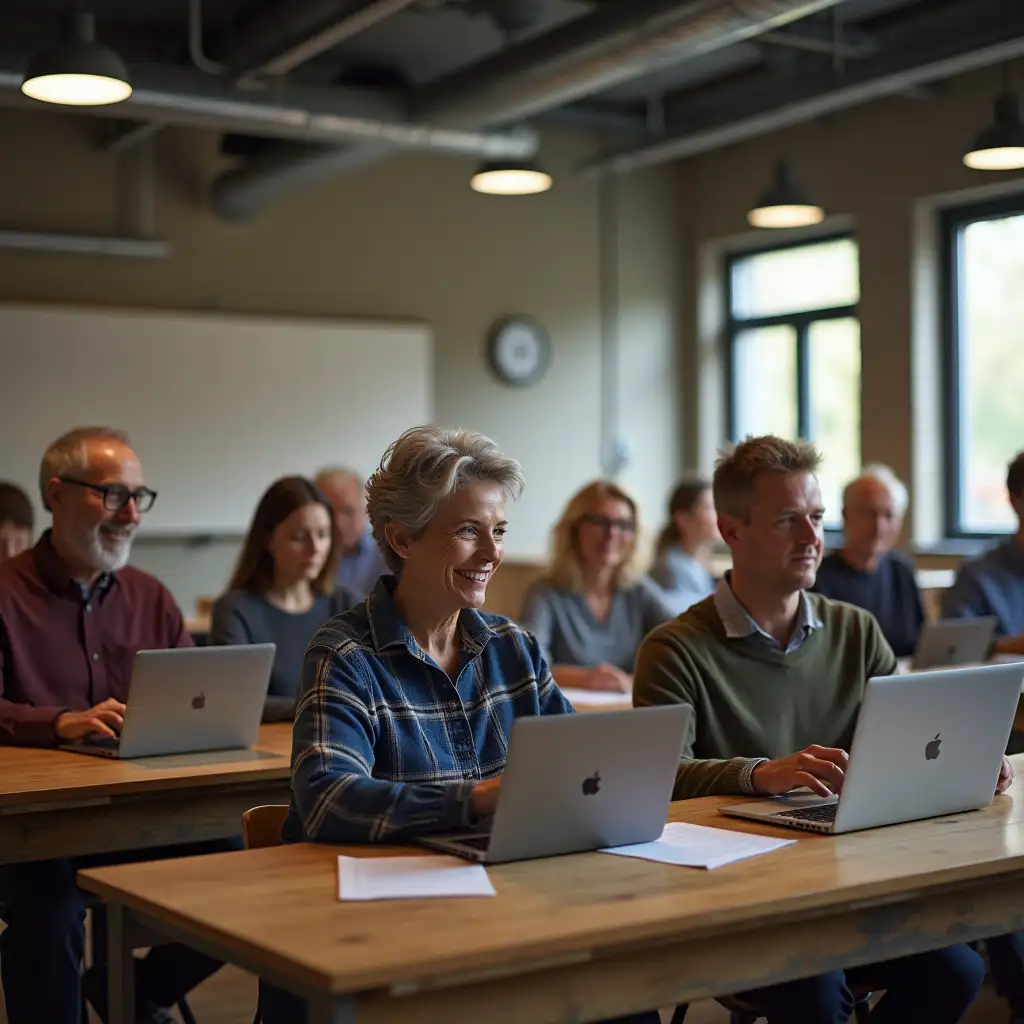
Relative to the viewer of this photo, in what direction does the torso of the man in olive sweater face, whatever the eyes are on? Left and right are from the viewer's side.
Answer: facing the viewer and to the right of the viewer

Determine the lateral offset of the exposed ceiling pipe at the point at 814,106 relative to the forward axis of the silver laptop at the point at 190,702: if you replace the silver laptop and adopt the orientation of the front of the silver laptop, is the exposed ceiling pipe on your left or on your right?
on your right

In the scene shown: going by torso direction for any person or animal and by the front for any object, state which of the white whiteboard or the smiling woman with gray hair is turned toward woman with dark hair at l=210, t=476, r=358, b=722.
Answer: the white whiteboard

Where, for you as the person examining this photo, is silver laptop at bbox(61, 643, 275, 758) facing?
facing away from the viewer and to the left of the viewer

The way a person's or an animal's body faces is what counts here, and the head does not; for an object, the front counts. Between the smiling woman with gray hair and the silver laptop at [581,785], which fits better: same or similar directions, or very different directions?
very different directions

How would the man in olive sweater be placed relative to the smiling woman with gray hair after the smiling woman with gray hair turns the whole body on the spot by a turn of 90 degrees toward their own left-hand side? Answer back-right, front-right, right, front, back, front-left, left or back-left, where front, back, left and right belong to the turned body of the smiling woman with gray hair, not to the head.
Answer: front

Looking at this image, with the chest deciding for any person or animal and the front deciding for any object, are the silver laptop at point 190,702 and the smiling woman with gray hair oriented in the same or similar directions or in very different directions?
very different directions

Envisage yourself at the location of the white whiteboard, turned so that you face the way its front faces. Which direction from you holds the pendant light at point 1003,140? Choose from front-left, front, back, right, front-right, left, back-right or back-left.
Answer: front-left

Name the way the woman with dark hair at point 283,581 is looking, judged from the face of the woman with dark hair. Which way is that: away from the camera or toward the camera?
toward the camera

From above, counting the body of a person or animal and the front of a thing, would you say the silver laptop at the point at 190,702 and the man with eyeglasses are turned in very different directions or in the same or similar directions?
very different directions

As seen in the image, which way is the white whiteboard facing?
toward the camera

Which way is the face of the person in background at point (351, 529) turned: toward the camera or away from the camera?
toward the camera

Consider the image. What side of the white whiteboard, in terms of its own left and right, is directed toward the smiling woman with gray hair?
front

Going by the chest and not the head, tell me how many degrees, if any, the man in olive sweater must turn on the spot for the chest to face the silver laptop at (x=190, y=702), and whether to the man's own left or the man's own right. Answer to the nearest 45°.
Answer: approximately 135° to the man's own right
